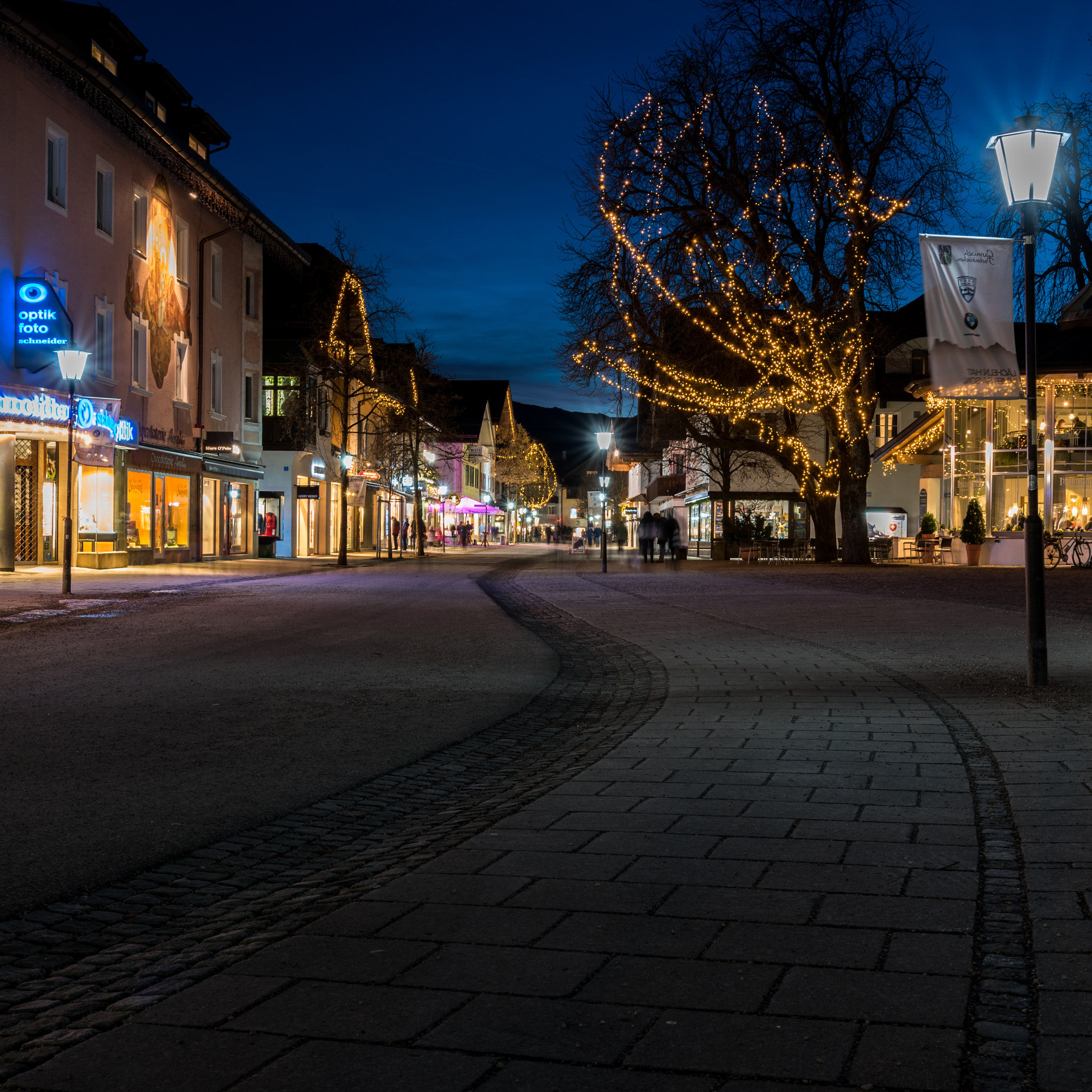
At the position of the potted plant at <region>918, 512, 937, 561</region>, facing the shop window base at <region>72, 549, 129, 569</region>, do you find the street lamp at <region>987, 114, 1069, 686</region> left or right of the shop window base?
left

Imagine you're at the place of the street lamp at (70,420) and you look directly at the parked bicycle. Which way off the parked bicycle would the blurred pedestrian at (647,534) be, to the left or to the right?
left
